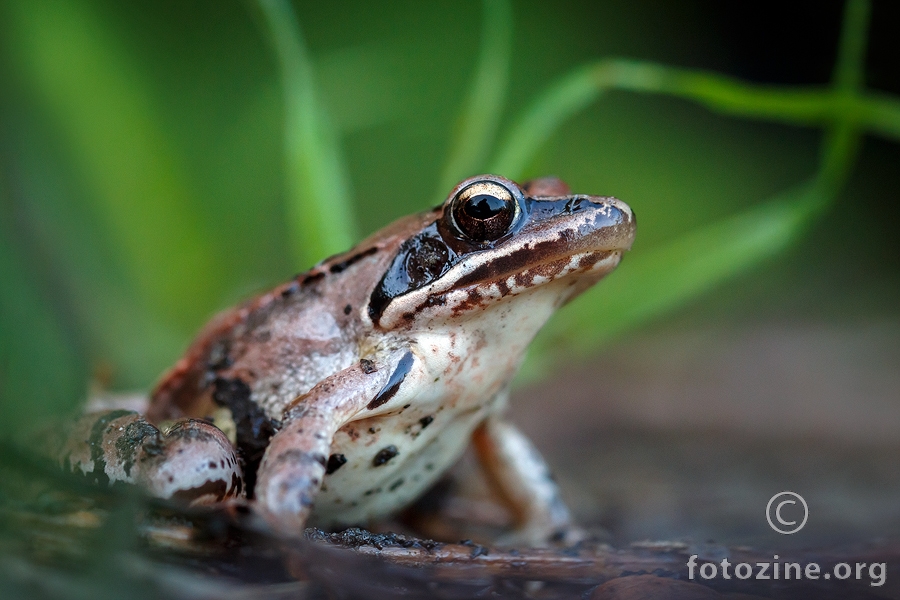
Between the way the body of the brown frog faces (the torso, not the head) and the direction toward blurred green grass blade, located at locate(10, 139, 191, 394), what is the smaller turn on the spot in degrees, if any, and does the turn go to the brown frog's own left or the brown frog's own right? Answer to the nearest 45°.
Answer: approximately 180°

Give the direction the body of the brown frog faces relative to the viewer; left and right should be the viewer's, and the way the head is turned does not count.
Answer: facing the viewer and to the right of the viewer

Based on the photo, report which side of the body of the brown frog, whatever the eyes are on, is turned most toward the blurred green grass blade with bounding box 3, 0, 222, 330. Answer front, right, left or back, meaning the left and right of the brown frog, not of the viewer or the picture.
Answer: back

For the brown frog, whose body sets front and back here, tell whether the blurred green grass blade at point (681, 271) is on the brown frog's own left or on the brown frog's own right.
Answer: on the brown frog's own left

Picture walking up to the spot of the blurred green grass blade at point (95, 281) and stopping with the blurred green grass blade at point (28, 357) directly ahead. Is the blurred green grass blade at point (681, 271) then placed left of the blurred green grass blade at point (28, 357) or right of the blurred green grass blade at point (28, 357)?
left
